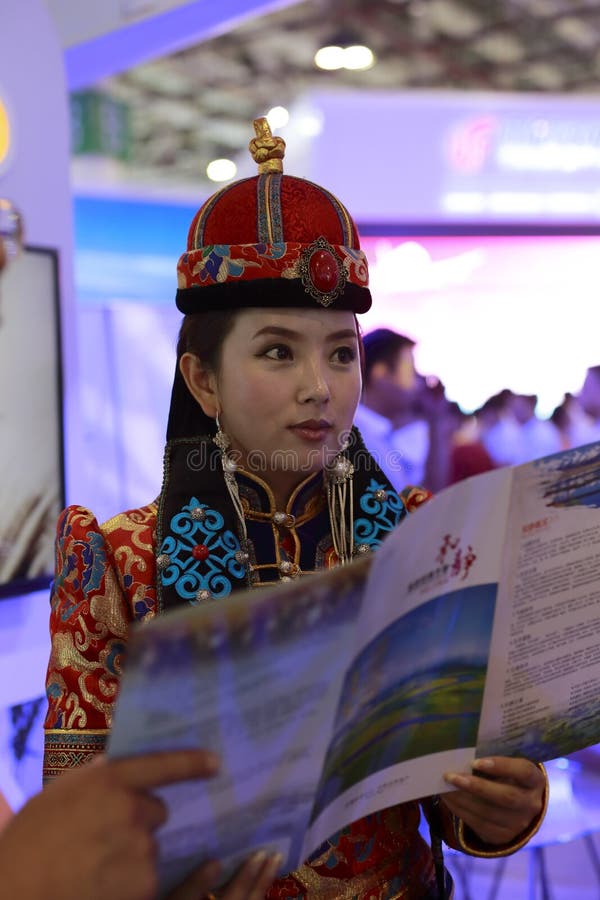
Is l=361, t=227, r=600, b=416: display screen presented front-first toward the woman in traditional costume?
yes

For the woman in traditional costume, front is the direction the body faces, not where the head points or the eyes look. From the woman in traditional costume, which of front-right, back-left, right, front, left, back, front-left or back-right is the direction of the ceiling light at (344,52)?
back-left

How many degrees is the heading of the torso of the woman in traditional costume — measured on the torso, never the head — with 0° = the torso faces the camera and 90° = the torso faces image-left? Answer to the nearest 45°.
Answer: approximately 315°

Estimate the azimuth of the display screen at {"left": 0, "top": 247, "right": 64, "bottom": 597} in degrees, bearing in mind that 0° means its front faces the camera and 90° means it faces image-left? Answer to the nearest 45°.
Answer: approximately 315°

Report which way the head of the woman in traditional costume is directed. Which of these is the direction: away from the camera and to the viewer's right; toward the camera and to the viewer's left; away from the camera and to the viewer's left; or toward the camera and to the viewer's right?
toward the camera and to the viewer's right

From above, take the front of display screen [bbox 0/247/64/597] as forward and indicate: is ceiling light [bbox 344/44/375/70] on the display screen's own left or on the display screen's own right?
on the display screen's own left

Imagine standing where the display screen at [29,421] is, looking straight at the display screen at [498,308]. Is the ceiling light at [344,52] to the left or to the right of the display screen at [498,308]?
left
